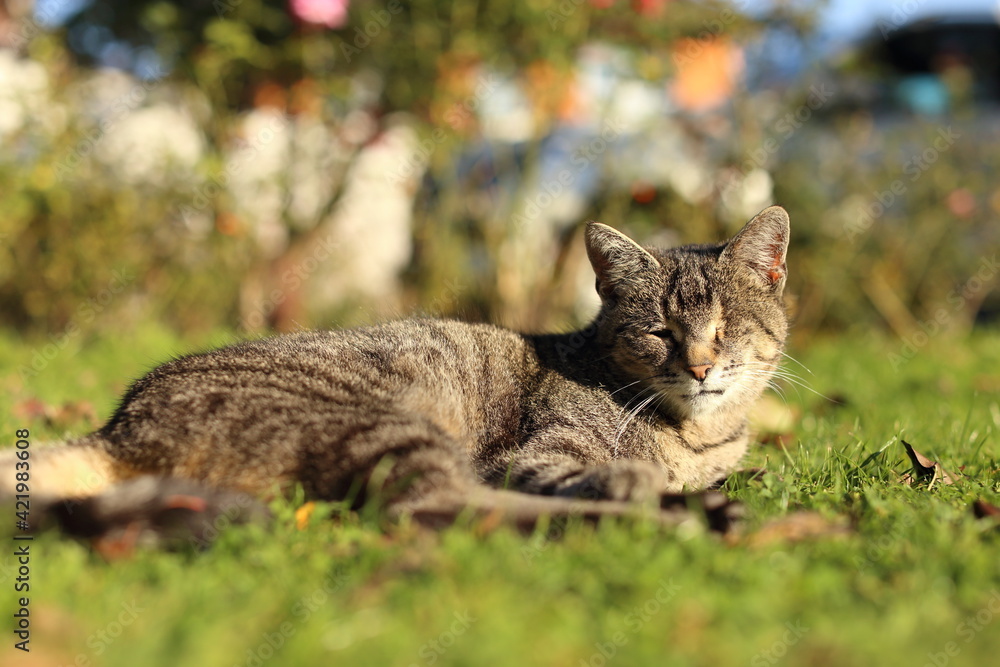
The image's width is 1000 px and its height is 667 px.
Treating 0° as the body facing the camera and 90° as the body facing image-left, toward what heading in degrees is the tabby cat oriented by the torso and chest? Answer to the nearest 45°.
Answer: approximately 270°

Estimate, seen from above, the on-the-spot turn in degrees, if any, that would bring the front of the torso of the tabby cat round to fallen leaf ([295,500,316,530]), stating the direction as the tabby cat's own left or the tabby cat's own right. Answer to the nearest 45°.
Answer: approximately 135° to the tabby cat's own right

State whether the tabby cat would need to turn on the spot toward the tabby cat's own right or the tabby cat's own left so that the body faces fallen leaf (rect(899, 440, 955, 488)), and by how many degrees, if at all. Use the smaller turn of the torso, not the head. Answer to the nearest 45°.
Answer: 0° — it already faces it

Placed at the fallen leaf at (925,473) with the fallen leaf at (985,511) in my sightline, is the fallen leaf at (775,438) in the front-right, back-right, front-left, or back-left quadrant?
back-right

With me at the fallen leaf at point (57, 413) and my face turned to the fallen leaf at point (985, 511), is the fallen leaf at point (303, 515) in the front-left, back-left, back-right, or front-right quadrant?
front-right

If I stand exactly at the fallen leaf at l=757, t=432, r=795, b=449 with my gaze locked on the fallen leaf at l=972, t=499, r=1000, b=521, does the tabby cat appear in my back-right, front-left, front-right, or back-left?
front-right

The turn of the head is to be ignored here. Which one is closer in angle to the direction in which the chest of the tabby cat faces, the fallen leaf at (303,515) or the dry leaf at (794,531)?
the dry leaf

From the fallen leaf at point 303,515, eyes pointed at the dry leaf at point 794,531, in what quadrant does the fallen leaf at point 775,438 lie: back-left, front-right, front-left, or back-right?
front-left

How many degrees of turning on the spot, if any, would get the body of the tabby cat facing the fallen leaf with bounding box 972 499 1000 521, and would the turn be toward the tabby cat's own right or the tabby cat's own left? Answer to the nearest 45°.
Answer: approximately 45° to the tabby cat's own right

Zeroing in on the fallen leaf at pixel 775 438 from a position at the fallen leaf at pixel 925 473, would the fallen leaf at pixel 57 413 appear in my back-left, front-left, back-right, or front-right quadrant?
front-left
